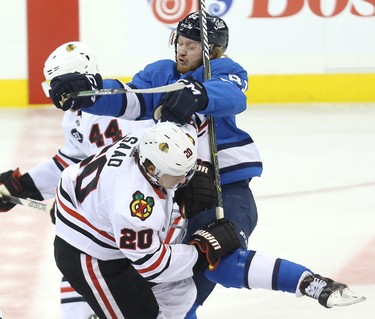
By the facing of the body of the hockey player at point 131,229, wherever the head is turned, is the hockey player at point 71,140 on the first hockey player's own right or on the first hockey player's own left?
on the first hockey player's own left

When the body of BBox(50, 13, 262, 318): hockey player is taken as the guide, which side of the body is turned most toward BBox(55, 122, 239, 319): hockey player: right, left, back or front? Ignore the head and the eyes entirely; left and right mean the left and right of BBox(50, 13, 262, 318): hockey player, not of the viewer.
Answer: front

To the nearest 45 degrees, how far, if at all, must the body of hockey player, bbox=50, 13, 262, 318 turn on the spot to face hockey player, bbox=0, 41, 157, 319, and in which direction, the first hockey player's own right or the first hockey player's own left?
approximately 90° to the first hockey player's own right

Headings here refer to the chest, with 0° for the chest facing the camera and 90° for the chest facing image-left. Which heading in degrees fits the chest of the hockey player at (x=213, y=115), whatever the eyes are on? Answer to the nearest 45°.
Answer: approximately 45°

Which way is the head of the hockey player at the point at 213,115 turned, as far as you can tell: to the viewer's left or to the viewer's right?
to the viewer's left
